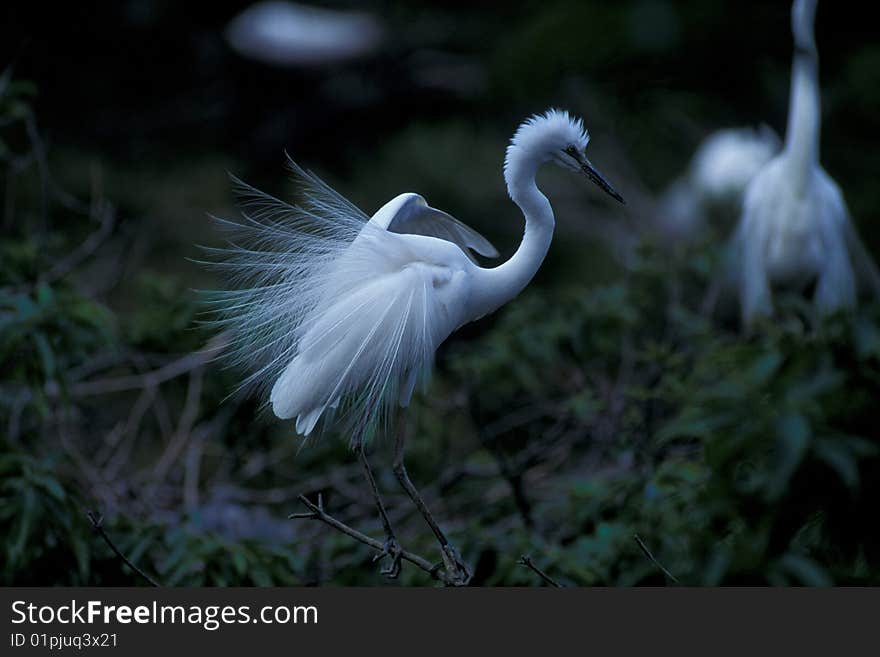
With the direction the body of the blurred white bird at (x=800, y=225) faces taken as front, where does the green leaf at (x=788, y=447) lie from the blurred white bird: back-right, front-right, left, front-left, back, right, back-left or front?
front

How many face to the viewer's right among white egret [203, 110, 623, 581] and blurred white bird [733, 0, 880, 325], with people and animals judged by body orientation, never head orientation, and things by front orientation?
1

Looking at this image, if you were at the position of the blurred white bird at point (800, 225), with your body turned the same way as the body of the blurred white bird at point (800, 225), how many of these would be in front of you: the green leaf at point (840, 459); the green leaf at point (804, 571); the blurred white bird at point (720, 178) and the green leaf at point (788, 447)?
3

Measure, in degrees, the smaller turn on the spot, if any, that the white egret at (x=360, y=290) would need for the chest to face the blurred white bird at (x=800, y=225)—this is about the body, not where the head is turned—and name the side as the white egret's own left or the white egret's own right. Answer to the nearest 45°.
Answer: approximately 45° to the white egret's own left

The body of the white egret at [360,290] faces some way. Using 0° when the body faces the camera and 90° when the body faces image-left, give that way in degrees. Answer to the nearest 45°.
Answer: approximately 270°

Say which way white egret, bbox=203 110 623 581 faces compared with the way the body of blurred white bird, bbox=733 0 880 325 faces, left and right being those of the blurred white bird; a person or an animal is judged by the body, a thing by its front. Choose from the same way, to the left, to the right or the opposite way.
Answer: to the left

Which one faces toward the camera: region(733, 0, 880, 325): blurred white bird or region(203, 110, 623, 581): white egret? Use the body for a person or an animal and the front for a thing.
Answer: the blurred white bird

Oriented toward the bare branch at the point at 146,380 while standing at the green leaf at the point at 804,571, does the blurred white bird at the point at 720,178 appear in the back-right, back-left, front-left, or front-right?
front-right
